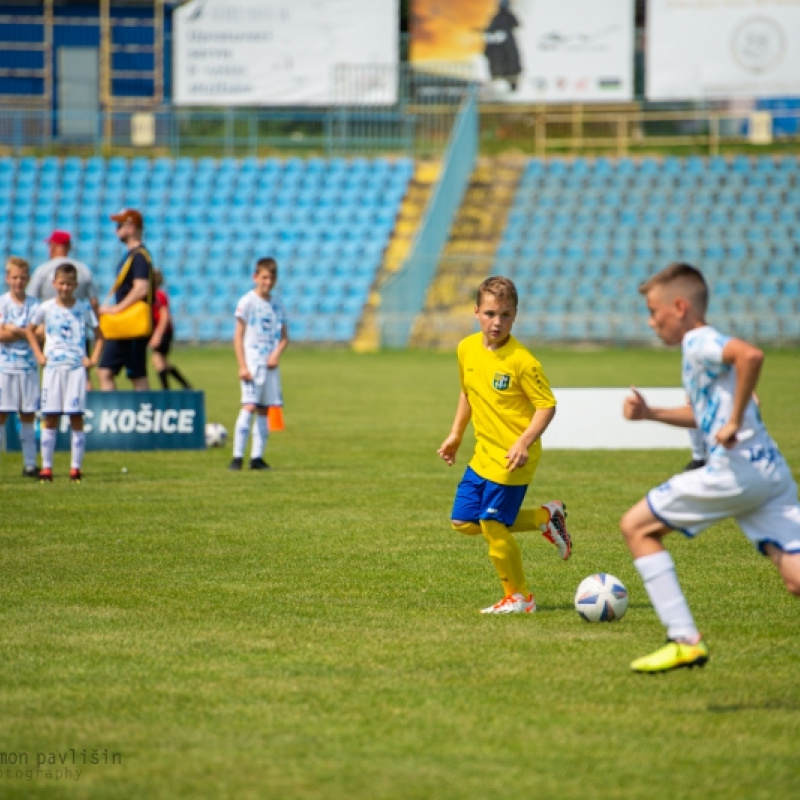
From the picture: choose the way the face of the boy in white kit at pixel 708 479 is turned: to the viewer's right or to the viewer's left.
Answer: to the viewer's left

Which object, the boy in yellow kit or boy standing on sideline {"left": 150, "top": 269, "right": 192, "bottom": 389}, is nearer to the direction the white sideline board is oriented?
the boy in yellow kit

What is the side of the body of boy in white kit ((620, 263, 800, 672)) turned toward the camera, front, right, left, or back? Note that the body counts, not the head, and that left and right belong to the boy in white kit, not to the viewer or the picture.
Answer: left

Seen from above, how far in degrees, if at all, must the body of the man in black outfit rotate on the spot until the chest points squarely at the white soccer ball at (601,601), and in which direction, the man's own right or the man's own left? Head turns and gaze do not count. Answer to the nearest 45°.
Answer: approximately 90° to the man's own left

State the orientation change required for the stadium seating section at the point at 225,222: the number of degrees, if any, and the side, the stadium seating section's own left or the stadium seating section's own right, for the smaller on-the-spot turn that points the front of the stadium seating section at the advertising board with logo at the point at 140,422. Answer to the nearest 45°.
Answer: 0° — it already faces it

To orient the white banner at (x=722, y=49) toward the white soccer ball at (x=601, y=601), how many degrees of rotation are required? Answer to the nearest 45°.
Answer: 0° — it already faces it

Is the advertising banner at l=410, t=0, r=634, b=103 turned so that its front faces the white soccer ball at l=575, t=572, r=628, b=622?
yes
